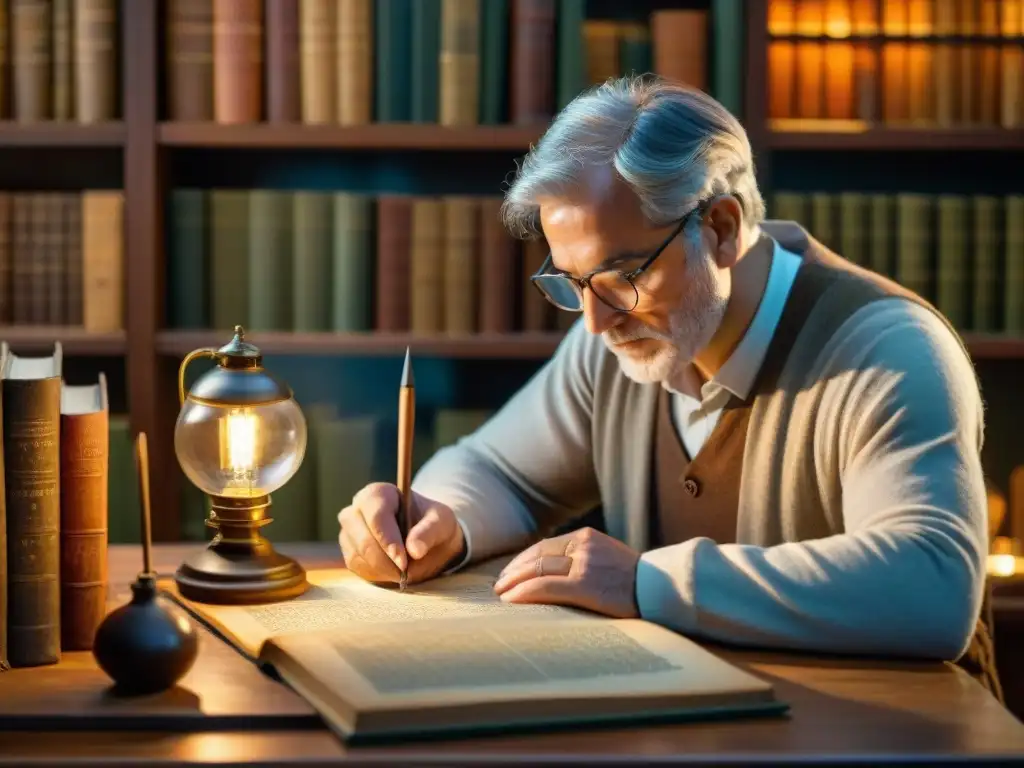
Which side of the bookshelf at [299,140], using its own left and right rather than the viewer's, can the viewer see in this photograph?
front

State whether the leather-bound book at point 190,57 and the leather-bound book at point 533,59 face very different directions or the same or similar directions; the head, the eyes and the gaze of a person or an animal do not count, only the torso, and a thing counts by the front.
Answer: same or similar directions

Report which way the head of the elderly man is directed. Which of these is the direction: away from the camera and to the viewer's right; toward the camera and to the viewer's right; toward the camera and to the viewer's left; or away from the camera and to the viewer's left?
toward the camera and to the viewer's left
